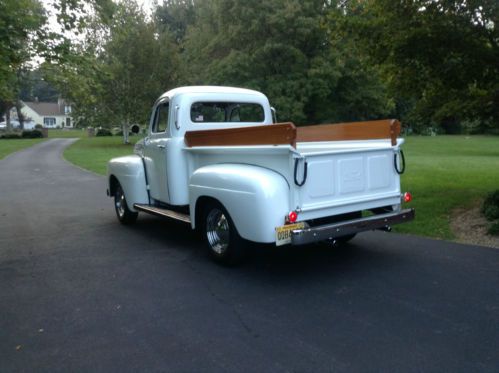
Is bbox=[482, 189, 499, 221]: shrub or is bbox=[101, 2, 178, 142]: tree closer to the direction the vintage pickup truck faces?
the tree

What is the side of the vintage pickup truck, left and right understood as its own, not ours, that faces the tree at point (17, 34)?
front

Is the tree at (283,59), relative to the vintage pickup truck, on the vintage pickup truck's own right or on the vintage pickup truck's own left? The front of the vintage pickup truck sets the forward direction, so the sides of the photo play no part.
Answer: on the vintage pickup truck's own right

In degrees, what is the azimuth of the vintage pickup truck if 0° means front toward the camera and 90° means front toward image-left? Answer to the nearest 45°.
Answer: approximately 135°

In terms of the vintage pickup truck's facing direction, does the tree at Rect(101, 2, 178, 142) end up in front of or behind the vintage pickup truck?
in front

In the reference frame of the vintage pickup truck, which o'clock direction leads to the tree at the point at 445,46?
The tree is roughly at 3 o'clock from the vintage pickup truck.

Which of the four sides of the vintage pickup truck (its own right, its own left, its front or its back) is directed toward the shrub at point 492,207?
right
